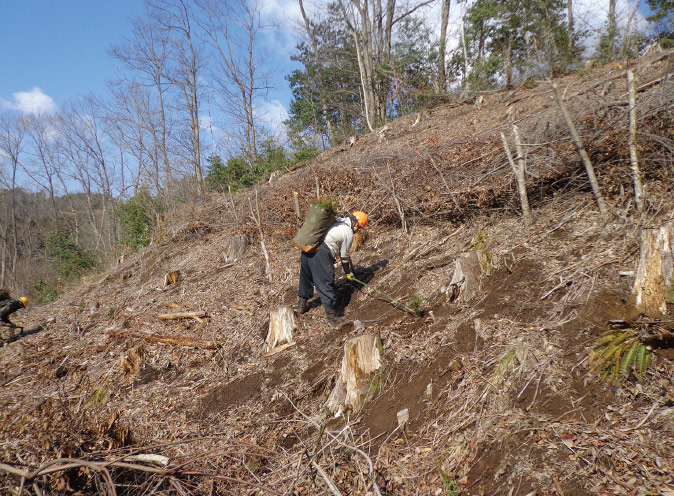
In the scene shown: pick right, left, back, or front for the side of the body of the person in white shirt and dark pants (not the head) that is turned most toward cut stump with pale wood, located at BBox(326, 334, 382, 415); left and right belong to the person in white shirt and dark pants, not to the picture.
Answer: right

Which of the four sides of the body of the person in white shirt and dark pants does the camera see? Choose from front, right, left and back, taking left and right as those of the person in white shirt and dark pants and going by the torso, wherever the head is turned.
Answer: right

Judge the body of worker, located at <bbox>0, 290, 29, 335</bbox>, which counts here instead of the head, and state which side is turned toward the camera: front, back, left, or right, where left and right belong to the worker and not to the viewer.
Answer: right

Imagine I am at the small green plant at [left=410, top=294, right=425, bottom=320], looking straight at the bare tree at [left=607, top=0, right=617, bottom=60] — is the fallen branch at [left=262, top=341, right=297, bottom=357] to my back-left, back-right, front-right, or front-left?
back-left

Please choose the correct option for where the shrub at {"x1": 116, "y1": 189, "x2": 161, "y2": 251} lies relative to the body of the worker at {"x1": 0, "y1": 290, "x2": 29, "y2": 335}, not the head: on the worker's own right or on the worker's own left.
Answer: on the worker's own left

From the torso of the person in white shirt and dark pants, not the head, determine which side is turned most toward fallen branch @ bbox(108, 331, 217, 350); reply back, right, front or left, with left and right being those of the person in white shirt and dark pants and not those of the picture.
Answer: back

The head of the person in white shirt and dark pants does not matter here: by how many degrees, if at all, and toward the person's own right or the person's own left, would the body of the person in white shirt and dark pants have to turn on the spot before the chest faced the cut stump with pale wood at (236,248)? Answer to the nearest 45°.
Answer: approximately 135° to the person's own left

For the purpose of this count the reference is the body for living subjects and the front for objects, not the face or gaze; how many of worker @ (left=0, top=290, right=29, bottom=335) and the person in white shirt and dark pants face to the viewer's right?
2

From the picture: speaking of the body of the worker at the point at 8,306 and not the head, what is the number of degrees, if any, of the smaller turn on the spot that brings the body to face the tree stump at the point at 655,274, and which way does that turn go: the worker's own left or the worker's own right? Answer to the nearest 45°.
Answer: approximately 45° to the worker's own right
